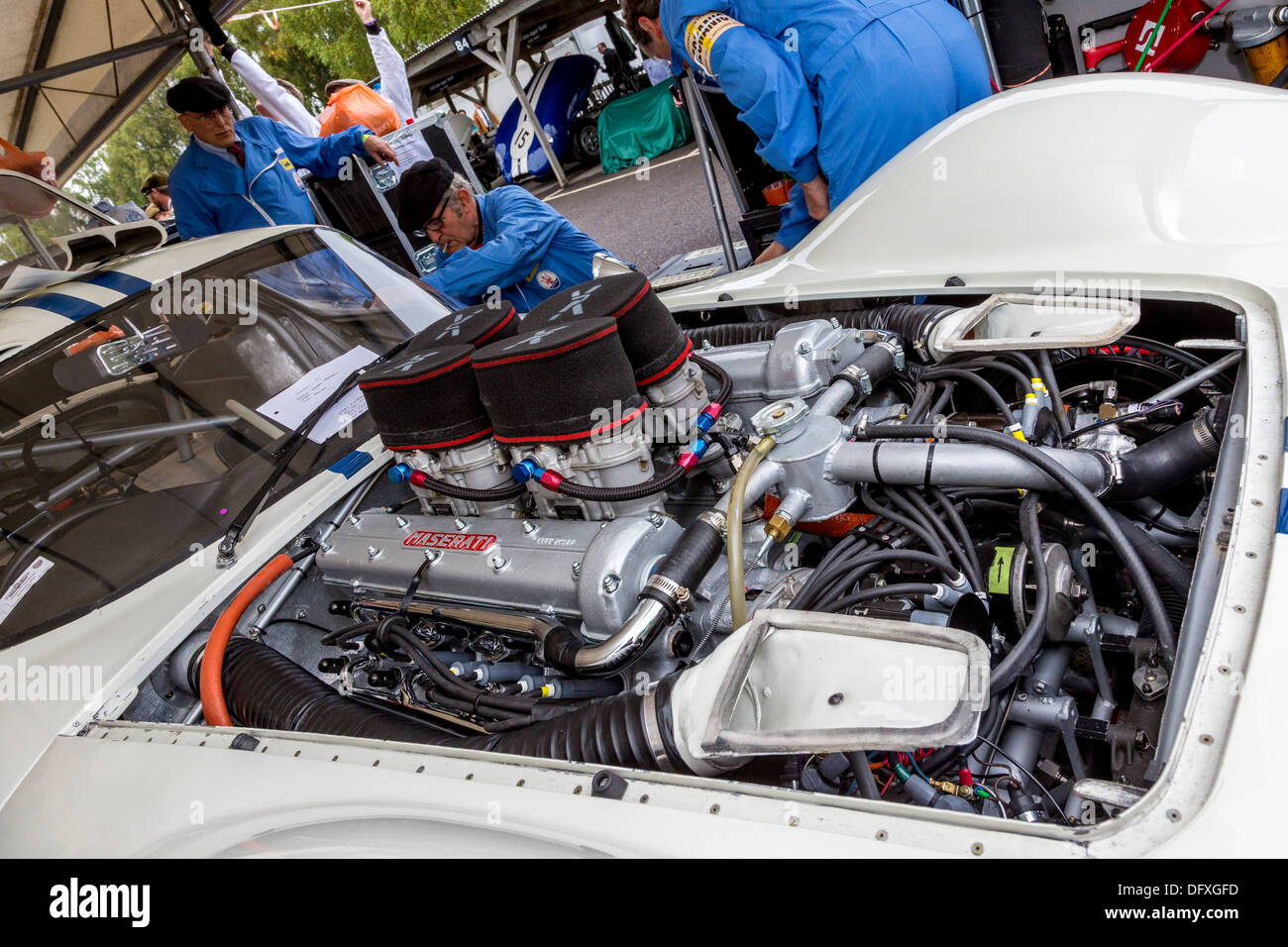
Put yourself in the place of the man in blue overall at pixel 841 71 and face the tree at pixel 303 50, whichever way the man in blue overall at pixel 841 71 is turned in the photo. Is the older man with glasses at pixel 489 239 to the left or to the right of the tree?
left

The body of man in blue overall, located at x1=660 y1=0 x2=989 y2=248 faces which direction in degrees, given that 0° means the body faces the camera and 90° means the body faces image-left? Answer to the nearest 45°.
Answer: approximately 90°

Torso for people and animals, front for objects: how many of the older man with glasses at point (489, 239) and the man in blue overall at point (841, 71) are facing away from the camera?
0

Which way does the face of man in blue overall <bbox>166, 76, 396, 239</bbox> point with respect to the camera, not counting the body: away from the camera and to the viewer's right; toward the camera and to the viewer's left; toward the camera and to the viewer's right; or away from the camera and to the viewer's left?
toward the camera and to the viewer's right

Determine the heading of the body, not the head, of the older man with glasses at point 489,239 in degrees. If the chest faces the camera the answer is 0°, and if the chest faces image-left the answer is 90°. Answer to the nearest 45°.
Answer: approximately 45°

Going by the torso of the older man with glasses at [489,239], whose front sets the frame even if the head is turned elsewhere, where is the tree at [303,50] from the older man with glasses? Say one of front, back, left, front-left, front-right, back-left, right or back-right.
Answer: back-right

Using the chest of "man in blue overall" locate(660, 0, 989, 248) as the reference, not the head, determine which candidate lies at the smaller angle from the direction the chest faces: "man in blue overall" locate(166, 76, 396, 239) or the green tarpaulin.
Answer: the man in blue overall

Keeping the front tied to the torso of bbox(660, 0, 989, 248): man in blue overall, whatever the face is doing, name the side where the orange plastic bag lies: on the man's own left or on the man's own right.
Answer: on the man's own right
